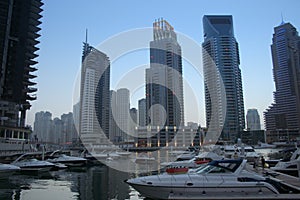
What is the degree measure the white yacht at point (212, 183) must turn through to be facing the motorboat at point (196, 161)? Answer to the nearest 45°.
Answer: approximately 90° to its right

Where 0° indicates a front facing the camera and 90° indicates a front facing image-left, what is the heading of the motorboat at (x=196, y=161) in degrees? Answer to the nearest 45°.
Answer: approximately 90°

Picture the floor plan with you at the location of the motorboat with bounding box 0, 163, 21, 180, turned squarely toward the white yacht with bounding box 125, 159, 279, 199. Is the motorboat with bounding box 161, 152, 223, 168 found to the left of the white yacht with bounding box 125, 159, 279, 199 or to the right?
left

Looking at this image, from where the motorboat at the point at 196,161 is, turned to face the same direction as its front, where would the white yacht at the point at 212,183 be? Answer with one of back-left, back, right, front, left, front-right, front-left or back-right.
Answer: left

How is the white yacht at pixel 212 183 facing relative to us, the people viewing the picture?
facing to the left of the viewer

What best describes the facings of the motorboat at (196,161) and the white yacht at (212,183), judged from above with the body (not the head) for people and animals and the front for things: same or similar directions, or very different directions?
same or similar directions

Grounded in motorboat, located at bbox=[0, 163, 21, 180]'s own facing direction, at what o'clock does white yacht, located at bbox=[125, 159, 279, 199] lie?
The white yacht is roughly at 2 o'clock from the motorboat.

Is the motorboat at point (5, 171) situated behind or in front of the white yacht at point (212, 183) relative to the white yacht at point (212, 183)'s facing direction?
in front
